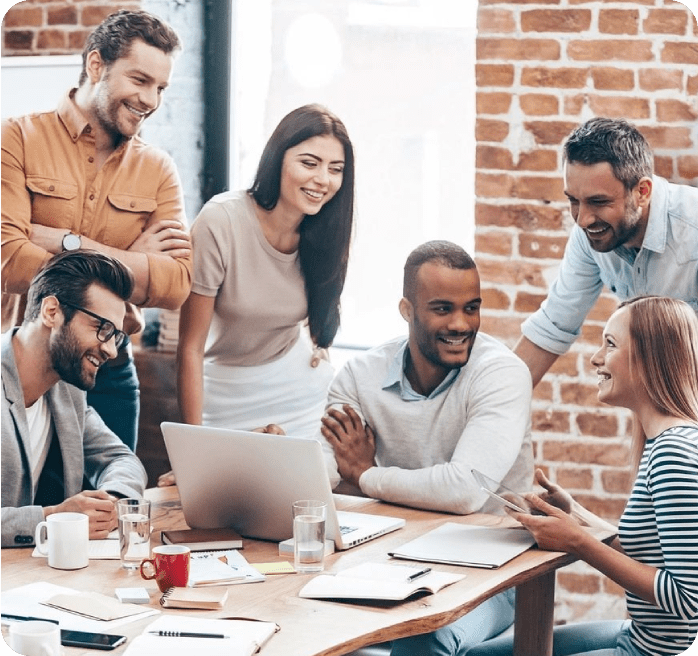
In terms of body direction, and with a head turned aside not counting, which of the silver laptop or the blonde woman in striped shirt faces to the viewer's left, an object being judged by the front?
the blonde woman in striped shirt

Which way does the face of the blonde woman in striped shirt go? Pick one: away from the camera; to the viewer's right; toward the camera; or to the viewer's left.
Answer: to the viewer's left

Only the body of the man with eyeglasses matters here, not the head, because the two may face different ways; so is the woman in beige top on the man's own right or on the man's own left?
on the man's own left

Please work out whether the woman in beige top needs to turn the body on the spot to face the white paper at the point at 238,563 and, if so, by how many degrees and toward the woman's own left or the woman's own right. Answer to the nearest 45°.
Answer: approximately 45° to the woman's own right

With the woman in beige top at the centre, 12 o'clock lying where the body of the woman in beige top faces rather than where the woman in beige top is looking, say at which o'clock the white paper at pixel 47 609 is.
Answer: The white paper is roughly at 2 o'clock from the woman in beige top.

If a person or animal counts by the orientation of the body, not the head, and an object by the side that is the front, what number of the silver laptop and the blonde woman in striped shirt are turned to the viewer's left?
1

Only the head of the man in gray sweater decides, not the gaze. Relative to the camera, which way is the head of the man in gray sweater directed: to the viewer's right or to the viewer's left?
to the viewer's right

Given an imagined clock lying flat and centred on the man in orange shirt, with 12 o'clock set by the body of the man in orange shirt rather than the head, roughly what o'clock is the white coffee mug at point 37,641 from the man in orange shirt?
The white coffee mug is roughly at 12 o'clock from the man in orange shirt.

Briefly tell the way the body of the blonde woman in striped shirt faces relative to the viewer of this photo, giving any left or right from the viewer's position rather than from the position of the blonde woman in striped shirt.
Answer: facing to the left of the viewer
